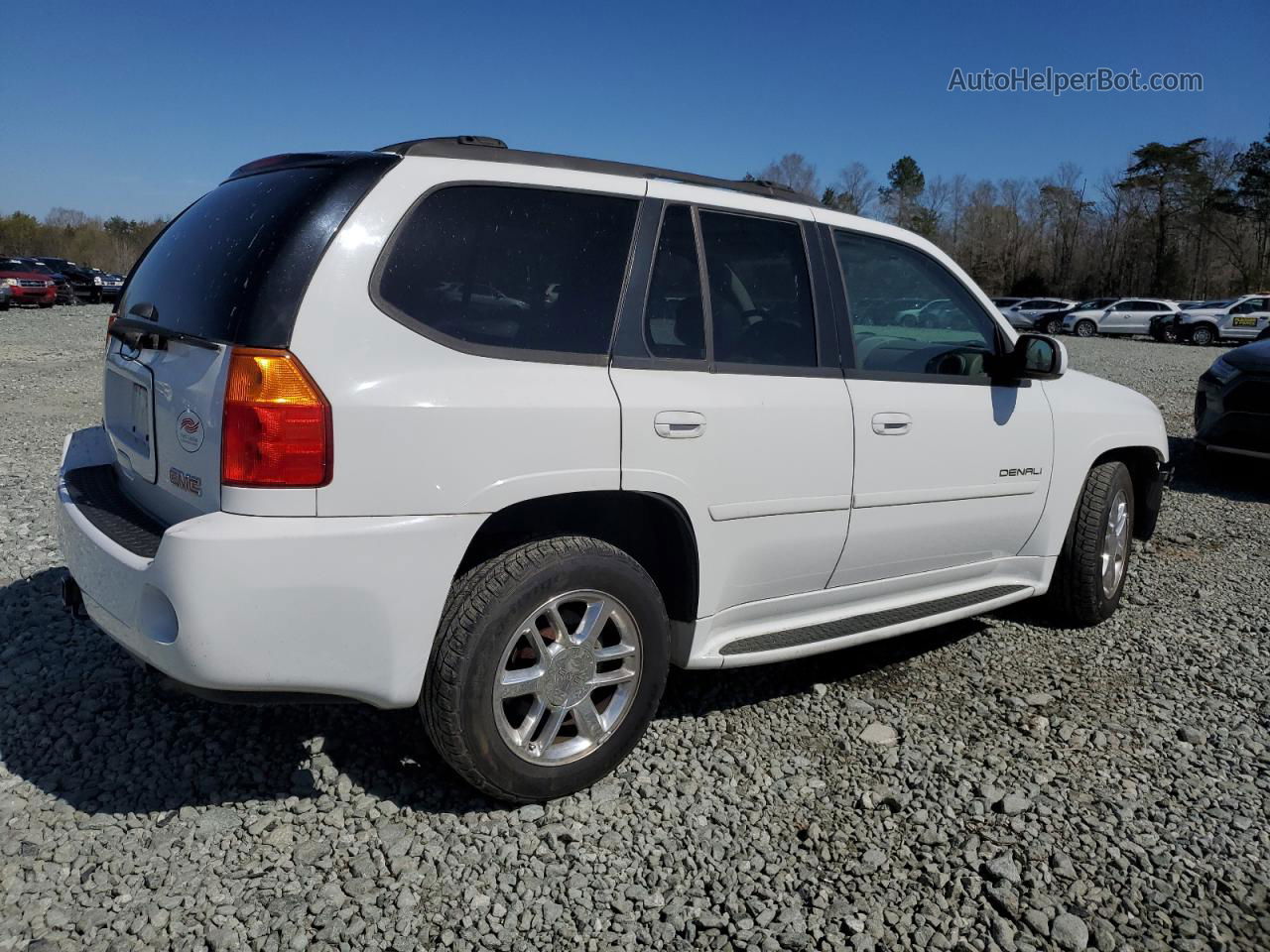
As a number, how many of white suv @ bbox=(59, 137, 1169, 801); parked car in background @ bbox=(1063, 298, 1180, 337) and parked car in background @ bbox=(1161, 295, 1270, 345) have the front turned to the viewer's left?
2

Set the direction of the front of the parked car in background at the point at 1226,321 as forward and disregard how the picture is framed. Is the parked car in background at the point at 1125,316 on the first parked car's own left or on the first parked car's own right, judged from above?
on the first parked car's own right

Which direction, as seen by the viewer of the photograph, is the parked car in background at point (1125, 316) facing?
facing to the left of the viewer

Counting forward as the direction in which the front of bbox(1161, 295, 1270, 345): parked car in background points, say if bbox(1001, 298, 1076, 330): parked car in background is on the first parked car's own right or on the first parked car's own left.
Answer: on the first parked car's own right

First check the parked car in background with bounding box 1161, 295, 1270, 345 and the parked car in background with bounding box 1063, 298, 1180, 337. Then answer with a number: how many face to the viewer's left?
2

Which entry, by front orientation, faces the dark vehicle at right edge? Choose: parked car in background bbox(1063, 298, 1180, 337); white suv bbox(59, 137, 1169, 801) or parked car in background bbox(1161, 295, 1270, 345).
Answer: the white suv

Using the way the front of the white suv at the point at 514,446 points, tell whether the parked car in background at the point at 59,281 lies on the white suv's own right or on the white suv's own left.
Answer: on the white suv's own left

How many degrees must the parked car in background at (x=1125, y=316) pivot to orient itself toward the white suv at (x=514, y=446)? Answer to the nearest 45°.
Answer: approximately 90° to its left

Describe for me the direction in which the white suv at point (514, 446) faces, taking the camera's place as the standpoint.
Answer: facing away from the viewer and to the right of the viewer

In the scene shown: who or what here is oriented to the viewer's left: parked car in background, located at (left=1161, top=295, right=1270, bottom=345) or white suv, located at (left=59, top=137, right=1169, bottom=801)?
the parked car in background

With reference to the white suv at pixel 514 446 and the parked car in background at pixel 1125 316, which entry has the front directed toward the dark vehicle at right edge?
the white suv

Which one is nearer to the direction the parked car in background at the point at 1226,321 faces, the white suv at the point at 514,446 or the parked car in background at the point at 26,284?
the parked car in background

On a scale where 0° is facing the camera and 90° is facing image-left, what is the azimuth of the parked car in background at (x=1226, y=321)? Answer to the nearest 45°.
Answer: approximately 90°
